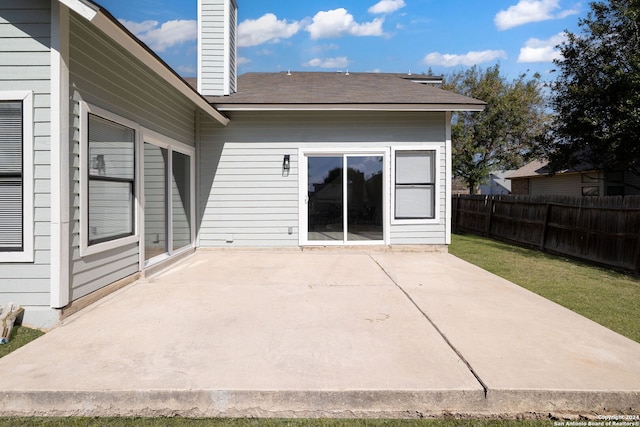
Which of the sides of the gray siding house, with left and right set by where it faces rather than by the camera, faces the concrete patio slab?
back

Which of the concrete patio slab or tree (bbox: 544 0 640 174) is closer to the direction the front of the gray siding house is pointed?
the concrete patio slab

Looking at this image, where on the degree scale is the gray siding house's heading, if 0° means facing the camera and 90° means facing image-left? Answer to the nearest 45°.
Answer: approximately 180°
